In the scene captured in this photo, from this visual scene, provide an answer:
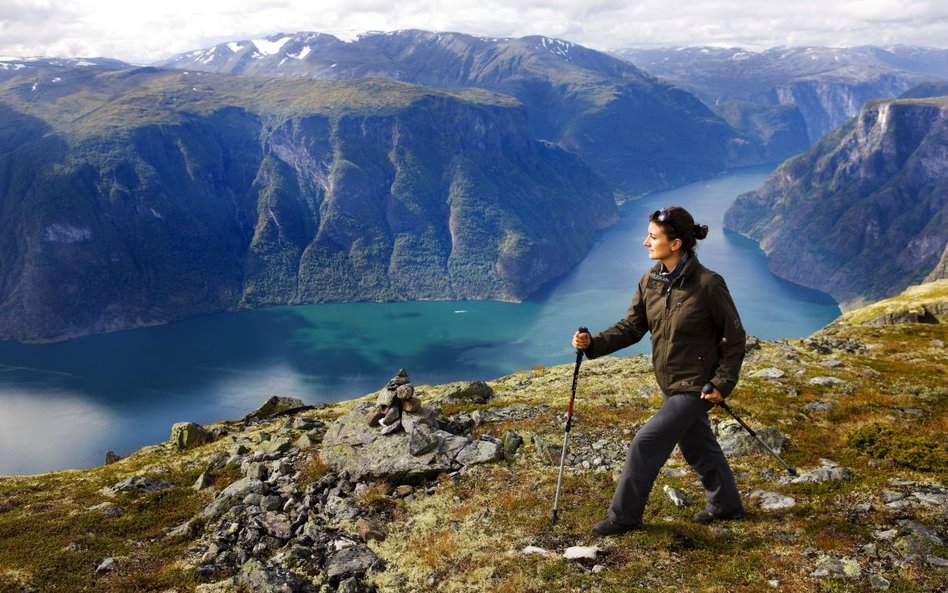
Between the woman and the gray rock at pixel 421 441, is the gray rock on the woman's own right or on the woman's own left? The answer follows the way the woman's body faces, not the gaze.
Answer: on the woman's own right

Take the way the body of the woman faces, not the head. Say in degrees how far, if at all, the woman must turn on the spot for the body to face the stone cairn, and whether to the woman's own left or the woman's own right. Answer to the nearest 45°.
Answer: approximately 90° to the woman's own right

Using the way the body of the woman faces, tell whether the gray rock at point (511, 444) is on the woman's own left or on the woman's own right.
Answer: on the woman's own right

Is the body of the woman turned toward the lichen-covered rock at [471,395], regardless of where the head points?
no

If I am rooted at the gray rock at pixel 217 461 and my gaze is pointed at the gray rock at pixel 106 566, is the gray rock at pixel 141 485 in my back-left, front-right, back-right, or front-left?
front-right

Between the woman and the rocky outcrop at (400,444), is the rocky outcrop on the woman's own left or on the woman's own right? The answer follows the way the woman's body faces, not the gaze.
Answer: on the woman's own right

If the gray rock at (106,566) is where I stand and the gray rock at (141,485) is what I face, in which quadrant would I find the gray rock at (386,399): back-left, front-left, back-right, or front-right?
front-right

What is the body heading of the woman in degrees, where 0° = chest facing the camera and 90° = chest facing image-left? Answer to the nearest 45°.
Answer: approximately 45°

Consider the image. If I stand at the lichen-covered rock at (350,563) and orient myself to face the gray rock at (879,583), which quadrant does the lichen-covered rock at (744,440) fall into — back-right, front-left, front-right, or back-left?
front-left

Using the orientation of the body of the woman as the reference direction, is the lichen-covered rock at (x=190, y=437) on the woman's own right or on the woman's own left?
on the woman's own right

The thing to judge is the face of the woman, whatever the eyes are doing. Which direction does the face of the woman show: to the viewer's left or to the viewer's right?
to the viewer's left

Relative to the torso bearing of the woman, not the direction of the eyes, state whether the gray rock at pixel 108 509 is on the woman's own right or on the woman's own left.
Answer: on the woman's own right

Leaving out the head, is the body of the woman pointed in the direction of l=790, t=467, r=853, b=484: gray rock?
no
